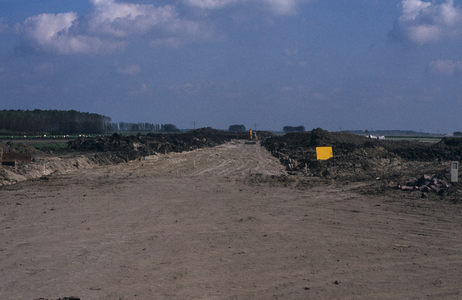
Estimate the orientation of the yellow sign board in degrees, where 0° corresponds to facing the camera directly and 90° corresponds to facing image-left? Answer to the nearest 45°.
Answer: approximately 0°
